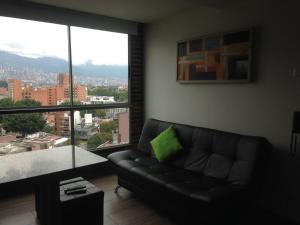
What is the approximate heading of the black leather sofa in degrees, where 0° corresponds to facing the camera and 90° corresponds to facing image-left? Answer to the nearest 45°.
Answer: approximately 45°

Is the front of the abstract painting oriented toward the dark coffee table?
yes

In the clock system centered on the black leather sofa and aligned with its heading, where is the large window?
The large window is roughly at 2 o'clock from the black leather sofa.

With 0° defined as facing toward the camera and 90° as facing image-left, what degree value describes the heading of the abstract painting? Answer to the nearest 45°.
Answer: approximately 45°

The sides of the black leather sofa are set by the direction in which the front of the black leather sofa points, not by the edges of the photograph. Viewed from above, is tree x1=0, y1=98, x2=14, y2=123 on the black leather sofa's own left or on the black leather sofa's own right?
on the black leather sofa's own right

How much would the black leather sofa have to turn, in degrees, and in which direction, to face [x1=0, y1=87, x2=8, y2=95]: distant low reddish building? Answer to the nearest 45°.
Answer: approximately 45° to its right
